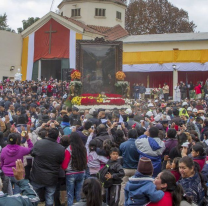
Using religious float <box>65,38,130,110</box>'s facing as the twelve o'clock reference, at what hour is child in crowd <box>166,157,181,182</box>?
The child in crowd is roughly at 12 o'clock from the religious float.

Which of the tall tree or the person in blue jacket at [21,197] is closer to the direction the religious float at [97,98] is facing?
the person in blue jacket

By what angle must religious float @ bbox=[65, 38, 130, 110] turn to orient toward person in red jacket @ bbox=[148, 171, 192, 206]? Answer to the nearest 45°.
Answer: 0° — it already faces them

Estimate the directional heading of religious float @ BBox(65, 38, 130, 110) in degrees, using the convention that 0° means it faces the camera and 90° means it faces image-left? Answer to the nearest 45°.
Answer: approximately 0°

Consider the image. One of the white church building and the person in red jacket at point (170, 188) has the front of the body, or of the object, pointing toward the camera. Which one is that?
the white church building

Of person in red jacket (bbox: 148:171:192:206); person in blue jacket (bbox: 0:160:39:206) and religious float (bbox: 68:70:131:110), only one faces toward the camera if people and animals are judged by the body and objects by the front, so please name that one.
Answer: the religious float

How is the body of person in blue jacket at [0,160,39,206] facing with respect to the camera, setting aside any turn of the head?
away from the camera

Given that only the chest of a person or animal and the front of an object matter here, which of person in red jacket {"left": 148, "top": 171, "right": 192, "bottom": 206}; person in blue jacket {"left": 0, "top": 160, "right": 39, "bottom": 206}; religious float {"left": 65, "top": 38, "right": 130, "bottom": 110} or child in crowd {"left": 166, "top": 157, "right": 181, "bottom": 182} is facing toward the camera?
the religious float

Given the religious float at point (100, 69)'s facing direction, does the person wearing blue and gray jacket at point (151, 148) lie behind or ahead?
ahead

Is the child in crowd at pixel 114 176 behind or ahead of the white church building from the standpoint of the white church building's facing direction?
ahead

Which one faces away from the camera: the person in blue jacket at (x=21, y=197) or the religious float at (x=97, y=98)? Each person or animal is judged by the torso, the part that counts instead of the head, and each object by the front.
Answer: the person in blue jacket

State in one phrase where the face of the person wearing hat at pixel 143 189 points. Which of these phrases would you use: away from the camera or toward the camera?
away from the camera

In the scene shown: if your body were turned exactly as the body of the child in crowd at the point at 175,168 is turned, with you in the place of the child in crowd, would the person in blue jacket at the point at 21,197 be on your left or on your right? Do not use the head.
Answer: on your left
